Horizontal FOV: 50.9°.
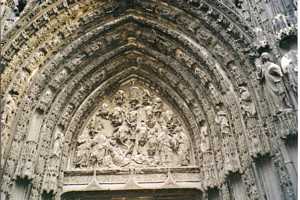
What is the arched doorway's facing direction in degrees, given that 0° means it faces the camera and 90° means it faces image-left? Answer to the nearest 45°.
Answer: approximately 0°
